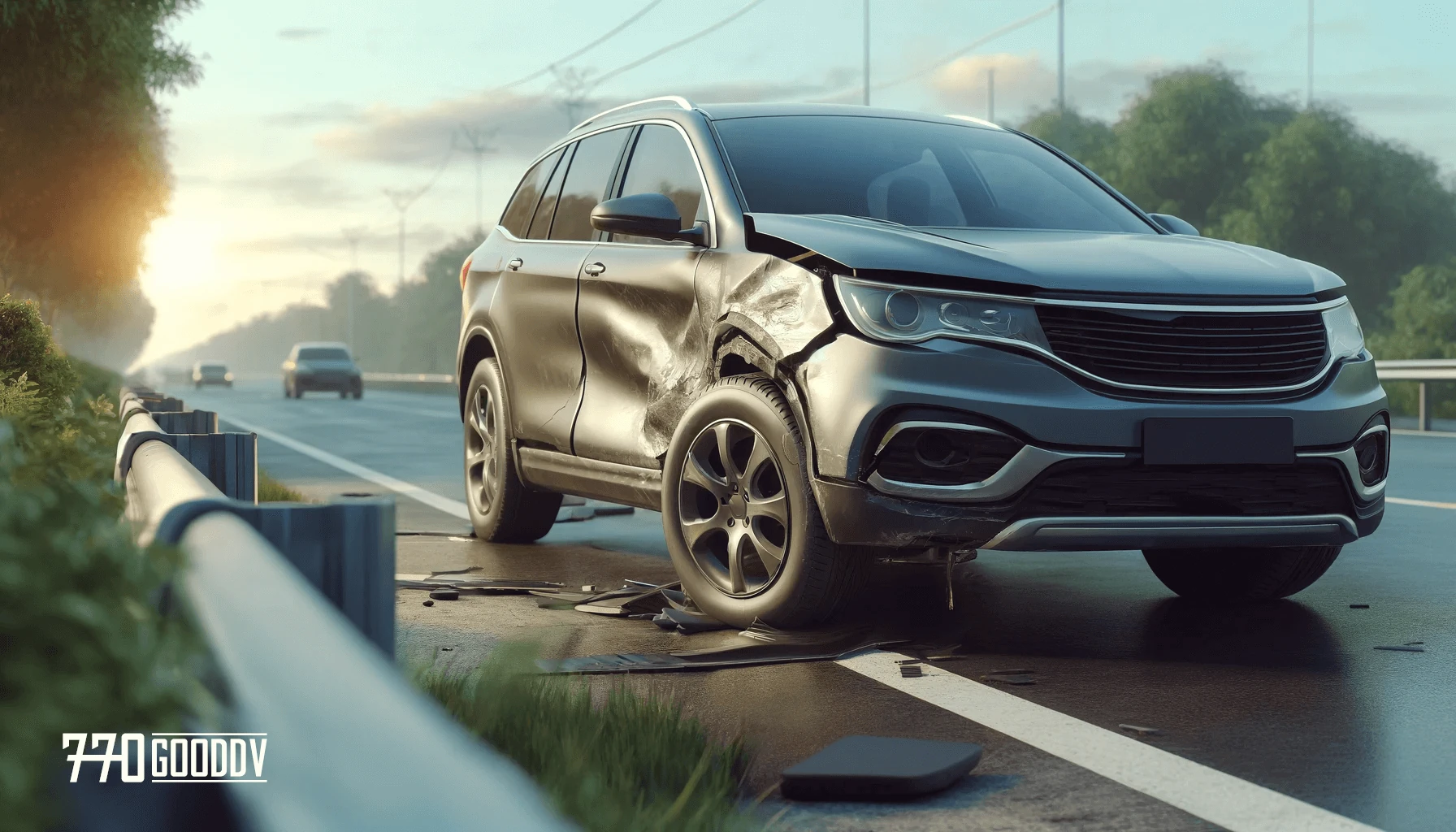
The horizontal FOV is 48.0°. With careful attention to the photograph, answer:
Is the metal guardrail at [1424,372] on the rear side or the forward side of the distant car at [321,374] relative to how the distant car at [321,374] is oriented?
on the forward side

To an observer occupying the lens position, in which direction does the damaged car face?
facing the viewer and to the right of the viewer

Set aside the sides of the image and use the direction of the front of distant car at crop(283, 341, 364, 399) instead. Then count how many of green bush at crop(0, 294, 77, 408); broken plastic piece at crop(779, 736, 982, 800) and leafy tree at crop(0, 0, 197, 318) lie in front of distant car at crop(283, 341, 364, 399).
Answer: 3

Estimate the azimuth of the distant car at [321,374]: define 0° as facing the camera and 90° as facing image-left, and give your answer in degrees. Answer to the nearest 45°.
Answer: approximately 0°

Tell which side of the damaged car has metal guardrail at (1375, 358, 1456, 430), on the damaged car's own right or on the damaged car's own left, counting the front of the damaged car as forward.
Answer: on the damaged car's own left

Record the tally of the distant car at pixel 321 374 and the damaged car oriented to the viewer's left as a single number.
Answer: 0

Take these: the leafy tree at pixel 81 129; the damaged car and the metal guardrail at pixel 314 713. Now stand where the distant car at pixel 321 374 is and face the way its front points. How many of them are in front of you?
3

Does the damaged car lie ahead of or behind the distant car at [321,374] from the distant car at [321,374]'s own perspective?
ahead

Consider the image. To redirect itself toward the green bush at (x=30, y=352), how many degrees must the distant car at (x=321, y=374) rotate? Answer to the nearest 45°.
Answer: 0° — it already faces it
